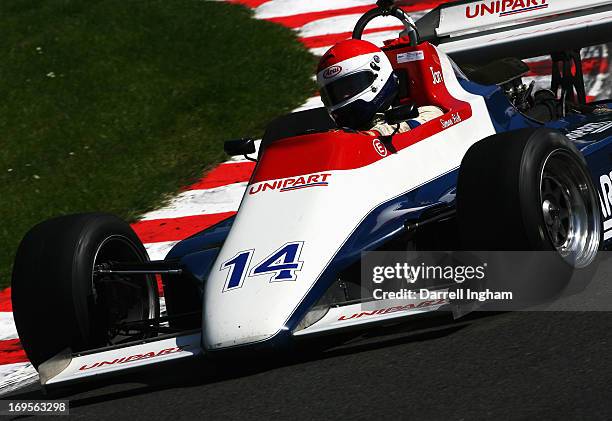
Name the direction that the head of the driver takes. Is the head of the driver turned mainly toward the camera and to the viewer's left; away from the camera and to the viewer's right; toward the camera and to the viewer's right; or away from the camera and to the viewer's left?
toward the camera and to the viewer's left

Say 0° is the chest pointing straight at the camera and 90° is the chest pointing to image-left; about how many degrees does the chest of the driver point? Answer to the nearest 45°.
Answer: approximately 45°

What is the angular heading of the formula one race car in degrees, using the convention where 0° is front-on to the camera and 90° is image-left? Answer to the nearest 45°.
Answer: approximately 45°
